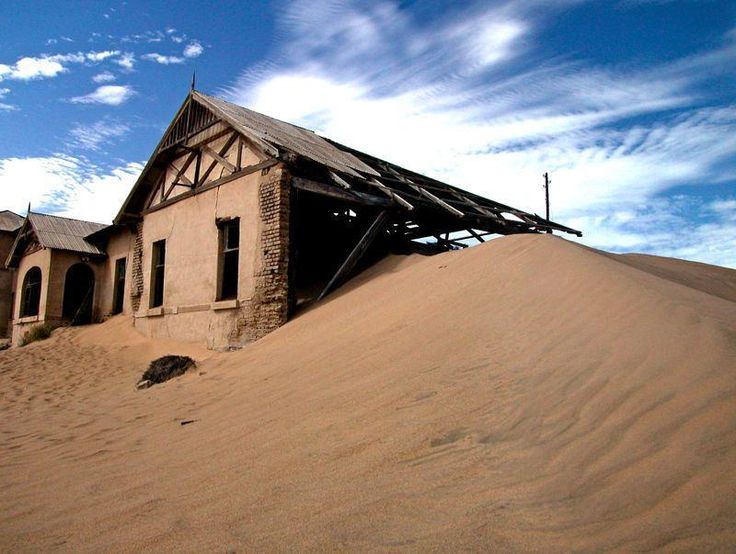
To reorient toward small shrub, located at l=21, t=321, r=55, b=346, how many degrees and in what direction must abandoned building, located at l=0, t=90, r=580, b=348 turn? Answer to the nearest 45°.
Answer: approximately 90° to its right

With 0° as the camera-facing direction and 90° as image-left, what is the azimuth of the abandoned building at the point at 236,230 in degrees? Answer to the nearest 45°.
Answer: approximately 45°

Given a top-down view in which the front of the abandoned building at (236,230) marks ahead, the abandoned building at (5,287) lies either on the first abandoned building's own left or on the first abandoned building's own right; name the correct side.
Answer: on the first abandoned building's own right
